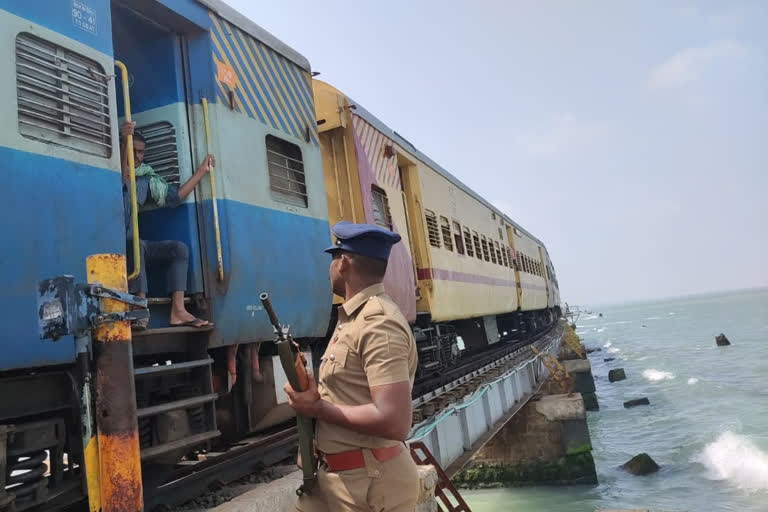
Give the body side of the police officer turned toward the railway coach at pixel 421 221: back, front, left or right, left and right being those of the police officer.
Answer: right

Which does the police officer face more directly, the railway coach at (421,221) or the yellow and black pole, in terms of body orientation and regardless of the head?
the yellow and black pole

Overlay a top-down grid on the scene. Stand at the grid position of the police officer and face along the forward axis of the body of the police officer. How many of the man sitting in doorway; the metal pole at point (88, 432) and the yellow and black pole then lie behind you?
0

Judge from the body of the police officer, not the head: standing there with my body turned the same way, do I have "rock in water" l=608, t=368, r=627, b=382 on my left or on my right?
on my right

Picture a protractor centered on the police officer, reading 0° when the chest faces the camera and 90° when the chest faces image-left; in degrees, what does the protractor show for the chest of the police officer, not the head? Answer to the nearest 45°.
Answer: approximately 90°

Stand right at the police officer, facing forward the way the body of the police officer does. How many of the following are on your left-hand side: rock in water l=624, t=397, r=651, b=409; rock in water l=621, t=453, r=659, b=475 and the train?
0

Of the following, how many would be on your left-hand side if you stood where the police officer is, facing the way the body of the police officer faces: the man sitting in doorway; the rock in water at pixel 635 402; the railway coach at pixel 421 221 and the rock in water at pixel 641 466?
0

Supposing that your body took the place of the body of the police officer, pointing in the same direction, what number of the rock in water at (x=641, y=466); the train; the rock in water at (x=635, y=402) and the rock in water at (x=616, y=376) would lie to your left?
0

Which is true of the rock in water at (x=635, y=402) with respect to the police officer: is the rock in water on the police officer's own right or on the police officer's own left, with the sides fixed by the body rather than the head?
on the police officer's own right

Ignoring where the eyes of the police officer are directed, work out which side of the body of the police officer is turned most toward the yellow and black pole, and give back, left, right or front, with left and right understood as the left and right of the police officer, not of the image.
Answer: front

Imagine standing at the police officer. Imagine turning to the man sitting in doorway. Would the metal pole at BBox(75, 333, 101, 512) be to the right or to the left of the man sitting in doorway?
left
